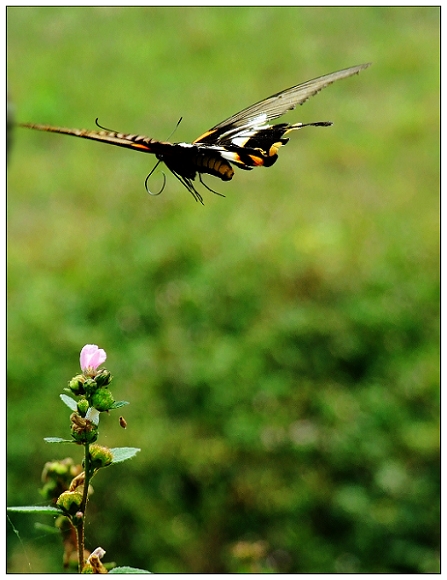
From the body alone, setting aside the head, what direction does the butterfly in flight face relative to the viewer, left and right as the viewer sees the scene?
facing the viewer and to the left of the viewer
